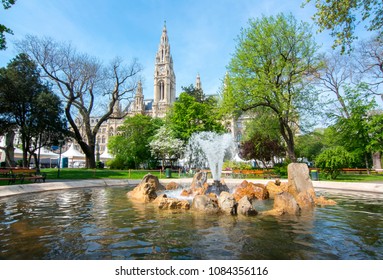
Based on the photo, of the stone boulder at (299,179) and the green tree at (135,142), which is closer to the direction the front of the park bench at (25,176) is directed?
the stone boulder

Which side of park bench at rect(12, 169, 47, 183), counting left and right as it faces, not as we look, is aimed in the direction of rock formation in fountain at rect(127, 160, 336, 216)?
front

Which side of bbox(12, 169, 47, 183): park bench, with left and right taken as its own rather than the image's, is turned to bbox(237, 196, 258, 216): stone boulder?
front

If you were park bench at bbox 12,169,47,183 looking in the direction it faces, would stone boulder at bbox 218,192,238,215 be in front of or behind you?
in front

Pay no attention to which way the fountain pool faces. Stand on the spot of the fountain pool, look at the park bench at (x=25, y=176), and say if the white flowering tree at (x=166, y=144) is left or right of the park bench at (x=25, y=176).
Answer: right

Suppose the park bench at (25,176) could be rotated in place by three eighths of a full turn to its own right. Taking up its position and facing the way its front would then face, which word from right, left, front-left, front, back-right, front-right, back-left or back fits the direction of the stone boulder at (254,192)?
back-left

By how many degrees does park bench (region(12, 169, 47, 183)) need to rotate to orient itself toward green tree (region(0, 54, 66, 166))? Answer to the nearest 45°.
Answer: approximately 135° to its left

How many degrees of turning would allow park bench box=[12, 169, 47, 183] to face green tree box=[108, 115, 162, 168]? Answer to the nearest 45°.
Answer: approximately 90° to its left

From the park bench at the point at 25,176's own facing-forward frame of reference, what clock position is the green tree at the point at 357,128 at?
The green tree is roughly at 11 o'clock from the park bench.

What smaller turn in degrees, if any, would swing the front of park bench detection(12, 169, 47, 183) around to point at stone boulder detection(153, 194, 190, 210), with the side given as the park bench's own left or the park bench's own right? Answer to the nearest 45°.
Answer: approximately 45° to the park bench's own right

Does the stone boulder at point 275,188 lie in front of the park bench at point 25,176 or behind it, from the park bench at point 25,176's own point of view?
in front

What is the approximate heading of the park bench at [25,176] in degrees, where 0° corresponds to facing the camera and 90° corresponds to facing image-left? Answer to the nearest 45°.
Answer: approximately 315°

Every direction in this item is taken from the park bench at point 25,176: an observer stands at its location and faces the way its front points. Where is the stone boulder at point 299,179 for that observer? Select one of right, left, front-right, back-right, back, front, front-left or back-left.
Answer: front
